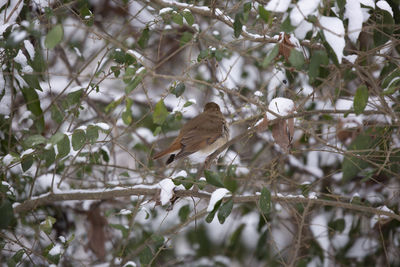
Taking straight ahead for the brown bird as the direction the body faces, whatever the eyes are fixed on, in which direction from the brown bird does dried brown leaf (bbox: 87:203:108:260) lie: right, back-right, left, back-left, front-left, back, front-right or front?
back-left

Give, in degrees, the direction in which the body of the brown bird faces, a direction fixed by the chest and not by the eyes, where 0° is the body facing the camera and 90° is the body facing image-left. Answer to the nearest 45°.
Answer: approximately 225°

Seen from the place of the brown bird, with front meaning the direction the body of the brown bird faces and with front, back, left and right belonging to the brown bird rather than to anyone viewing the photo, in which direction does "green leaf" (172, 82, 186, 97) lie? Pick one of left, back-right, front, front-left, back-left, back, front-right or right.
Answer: back-left

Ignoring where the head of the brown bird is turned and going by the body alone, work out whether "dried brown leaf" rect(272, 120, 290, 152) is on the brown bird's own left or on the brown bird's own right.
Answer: on the brown bird's own right
